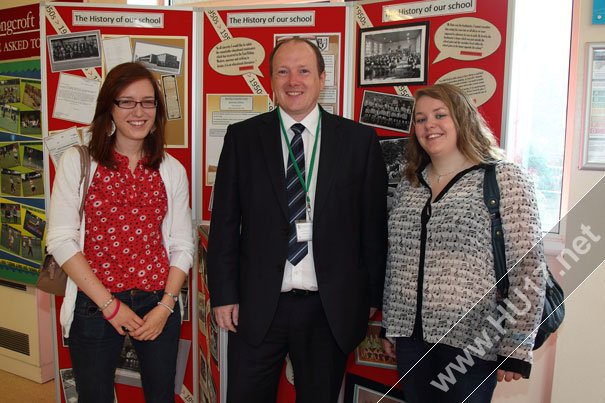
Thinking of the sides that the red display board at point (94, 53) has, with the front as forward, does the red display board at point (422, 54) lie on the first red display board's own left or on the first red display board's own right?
on the first red display board's own left

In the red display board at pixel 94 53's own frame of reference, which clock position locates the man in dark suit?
The man in dark suit is roughly at 11 o'clock from the red display board.

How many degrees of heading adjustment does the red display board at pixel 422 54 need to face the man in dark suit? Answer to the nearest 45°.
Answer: approximately 45° to its right

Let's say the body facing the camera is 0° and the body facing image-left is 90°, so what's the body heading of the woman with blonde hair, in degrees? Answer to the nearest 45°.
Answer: approximately 45°

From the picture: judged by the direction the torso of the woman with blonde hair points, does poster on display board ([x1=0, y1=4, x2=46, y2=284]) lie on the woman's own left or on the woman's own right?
on the woman's own right

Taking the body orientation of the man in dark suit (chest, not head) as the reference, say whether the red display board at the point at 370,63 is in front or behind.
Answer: behind
